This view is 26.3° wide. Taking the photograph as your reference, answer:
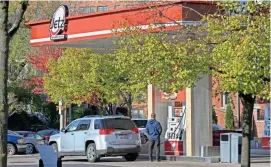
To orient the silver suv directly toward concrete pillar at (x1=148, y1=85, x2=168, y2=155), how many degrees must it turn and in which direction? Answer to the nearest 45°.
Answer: approximately 90° to its right

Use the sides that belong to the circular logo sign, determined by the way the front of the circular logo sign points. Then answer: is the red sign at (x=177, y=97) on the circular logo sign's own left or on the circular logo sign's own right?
on the circular logo sign's own left

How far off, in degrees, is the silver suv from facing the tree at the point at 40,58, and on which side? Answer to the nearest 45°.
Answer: approximately 45° to its right

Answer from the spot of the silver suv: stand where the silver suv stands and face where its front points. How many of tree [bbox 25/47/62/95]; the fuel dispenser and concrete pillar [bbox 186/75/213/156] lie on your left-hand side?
0

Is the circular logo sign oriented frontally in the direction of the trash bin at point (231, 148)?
no

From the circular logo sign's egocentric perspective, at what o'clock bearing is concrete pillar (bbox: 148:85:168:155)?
The concrete pillar is roughly at 7 o'clock from the circular logo sign.

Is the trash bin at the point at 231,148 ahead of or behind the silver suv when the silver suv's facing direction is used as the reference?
behind

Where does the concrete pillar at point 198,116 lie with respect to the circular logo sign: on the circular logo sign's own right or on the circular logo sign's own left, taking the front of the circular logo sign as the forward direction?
on the circular logo sign's own left

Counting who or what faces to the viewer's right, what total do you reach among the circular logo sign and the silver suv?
0

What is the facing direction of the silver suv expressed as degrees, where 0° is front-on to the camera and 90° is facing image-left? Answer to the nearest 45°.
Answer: approximately 135°

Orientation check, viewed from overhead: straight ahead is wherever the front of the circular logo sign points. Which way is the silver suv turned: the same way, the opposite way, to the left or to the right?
to the right

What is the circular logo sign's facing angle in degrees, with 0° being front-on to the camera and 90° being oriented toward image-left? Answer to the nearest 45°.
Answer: approximately 45°

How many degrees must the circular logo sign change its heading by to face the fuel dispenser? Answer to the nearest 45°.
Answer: approximately 135° to its left
